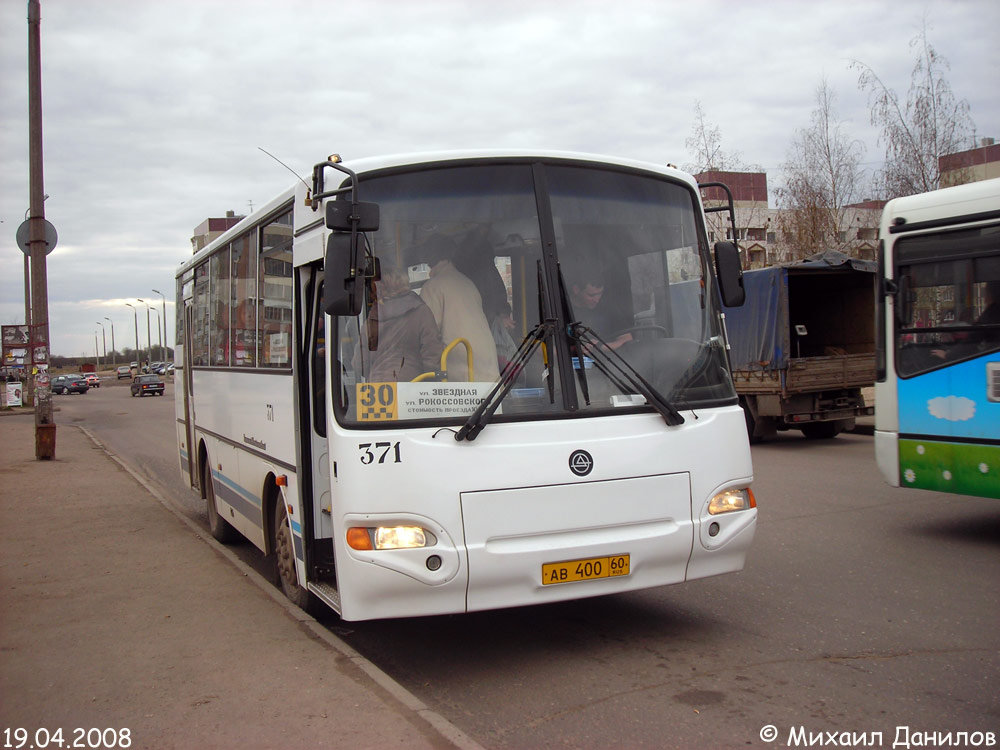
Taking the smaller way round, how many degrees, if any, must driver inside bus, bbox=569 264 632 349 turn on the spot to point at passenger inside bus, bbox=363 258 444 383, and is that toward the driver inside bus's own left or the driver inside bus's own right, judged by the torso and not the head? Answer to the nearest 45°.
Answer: approximately 135° to the driver inside bus's own right

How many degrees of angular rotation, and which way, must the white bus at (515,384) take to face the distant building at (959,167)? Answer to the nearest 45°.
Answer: approximately 90° to its left

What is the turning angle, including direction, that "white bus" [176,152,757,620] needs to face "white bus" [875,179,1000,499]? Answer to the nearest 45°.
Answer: approximately 90° to its left

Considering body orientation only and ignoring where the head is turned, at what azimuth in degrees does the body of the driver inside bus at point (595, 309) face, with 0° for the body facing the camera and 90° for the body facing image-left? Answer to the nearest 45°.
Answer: approximately 315°

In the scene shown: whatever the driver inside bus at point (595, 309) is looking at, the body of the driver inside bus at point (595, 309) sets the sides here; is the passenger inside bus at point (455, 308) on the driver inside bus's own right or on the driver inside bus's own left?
on the driver inside bus's own right

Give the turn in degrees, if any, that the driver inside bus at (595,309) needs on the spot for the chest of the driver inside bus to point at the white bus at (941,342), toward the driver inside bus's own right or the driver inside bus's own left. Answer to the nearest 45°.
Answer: approximately 90° to the driver inside bus's own left
